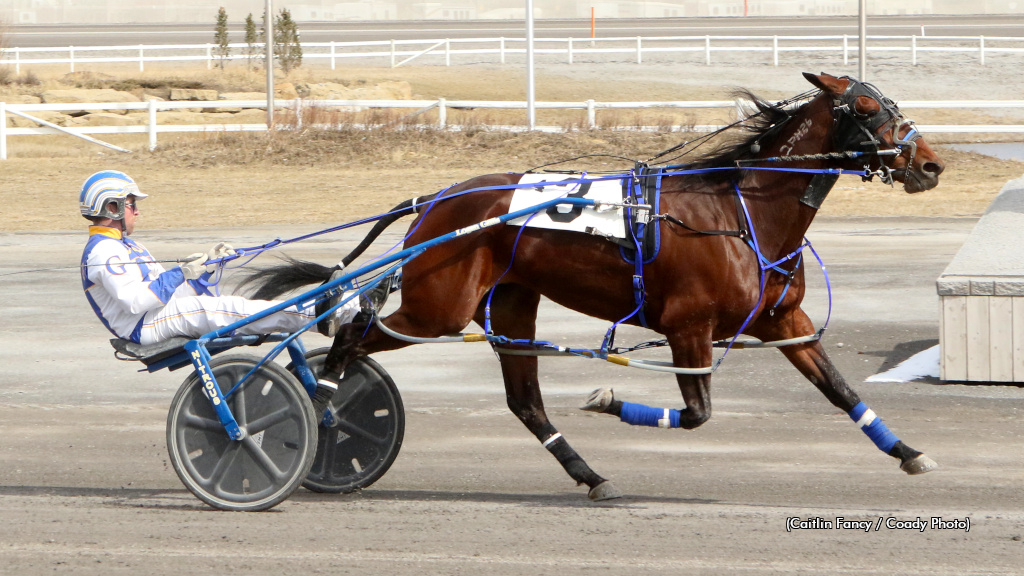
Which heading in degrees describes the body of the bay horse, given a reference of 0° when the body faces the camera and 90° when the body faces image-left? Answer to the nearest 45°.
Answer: approximately 270°

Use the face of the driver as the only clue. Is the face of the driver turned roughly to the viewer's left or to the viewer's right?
to the viewer's right

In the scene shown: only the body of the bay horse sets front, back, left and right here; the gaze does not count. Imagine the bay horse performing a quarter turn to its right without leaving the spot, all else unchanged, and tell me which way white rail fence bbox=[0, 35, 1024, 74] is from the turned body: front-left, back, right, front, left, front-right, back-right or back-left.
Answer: back

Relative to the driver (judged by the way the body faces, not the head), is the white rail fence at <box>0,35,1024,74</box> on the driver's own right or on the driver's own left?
on the driver's own left

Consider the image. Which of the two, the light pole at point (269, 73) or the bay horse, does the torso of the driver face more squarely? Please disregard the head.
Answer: the bay horse

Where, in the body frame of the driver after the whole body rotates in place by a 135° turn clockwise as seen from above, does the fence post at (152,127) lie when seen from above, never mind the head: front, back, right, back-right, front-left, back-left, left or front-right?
back-right

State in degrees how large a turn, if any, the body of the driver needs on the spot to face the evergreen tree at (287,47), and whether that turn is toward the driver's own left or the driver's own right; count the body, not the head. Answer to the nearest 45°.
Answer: approximately 90° to the driver's own left

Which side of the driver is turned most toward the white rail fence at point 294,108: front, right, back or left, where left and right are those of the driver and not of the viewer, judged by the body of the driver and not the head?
left

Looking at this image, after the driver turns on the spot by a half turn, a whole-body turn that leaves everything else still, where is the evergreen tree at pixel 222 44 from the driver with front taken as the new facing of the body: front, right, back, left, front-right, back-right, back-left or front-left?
right

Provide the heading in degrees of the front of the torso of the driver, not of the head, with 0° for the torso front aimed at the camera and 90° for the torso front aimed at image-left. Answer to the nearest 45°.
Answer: approximately 270°

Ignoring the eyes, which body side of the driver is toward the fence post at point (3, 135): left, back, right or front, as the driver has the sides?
left

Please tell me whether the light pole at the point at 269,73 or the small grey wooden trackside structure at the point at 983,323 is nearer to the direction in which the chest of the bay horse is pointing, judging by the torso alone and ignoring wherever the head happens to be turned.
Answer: the small grey wooden trackside structure
